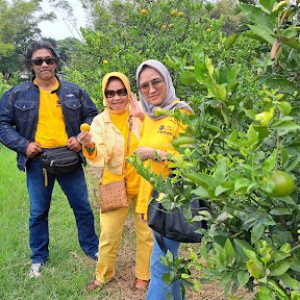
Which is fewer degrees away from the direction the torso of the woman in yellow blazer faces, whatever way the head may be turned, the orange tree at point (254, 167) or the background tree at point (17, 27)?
the orange tree

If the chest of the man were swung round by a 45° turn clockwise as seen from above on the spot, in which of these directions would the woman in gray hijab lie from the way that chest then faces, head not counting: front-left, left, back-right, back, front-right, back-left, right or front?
left

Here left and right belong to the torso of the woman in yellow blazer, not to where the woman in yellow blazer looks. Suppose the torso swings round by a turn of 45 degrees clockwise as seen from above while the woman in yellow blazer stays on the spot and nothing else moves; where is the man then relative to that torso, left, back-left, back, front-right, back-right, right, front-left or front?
right

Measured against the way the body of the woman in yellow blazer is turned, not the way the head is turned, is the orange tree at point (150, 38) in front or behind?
behind

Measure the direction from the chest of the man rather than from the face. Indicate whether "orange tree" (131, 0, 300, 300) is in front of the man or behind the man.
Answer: in front

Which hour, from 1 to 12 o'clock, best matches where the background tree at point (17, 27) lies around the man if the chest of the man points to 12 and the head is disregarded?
The background tree is roughly at 6 o'clock from the man.

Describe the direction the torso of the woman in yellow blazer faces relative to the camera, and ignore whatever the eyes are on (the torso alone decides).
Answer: toward the camera

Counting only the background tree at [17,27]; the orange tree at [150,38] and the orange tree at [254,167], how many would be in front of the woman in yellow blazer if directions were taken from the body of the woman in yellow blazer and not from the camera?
1

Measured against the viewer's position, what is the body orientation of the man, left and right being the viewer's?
facing the viewer
